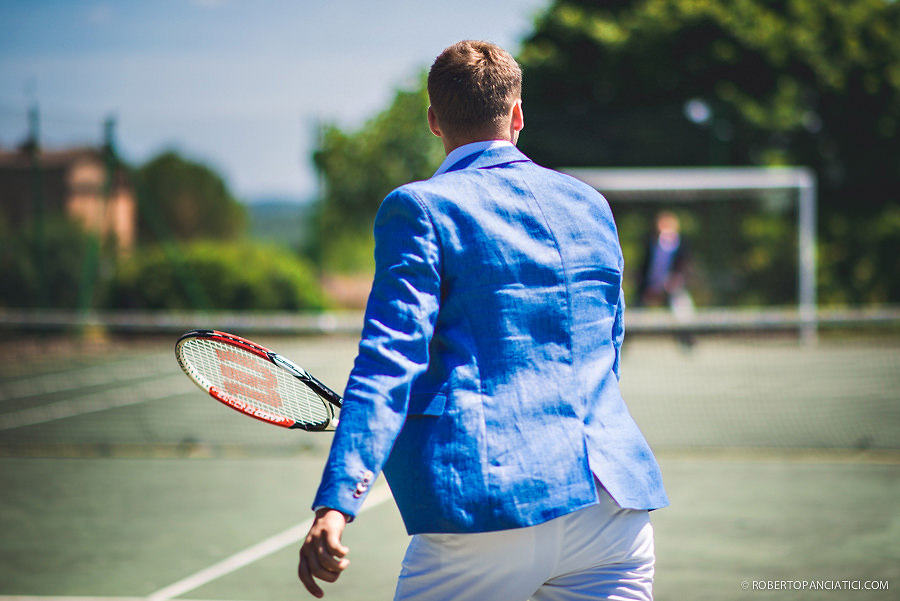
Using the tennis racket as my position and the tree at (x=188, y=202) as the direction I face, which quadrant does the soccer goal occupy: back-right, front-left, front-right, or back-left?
front-right

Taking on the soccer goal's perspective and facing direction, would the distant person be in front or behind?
in front

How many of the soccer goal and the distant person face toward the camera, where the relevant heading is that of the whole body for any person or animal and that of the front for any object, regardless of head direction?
2

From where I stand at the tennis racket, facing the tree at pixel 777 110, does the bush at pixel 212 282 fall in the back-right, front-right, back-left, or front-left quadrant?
front-left

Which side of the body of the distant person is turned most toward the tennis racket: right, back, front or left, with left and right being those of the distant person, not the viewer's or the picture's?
front

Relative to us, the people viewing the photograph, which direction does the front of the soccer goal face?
facing the viewer

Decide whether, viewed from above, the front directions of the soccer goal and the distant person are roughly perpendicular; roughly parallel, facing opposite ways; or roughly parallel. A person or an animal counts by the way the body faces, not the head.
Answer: roughly parallel

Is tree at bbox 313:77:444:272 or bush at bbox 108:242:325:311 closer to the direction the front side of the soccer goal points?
the bush

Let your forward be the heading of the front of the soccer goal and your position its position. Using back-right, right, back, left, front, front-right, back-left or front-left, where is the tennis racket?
front

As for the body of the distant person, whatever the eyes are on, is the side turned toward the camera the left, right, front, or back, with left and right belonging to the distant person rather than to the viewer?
front

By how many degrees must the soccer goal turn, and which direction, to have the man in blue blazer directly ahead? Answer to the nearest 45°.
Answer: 0° — it already faces them

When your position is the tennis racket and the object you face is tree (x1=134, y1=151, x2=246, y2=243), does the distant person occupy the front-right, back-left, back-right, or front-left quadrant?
front-right
